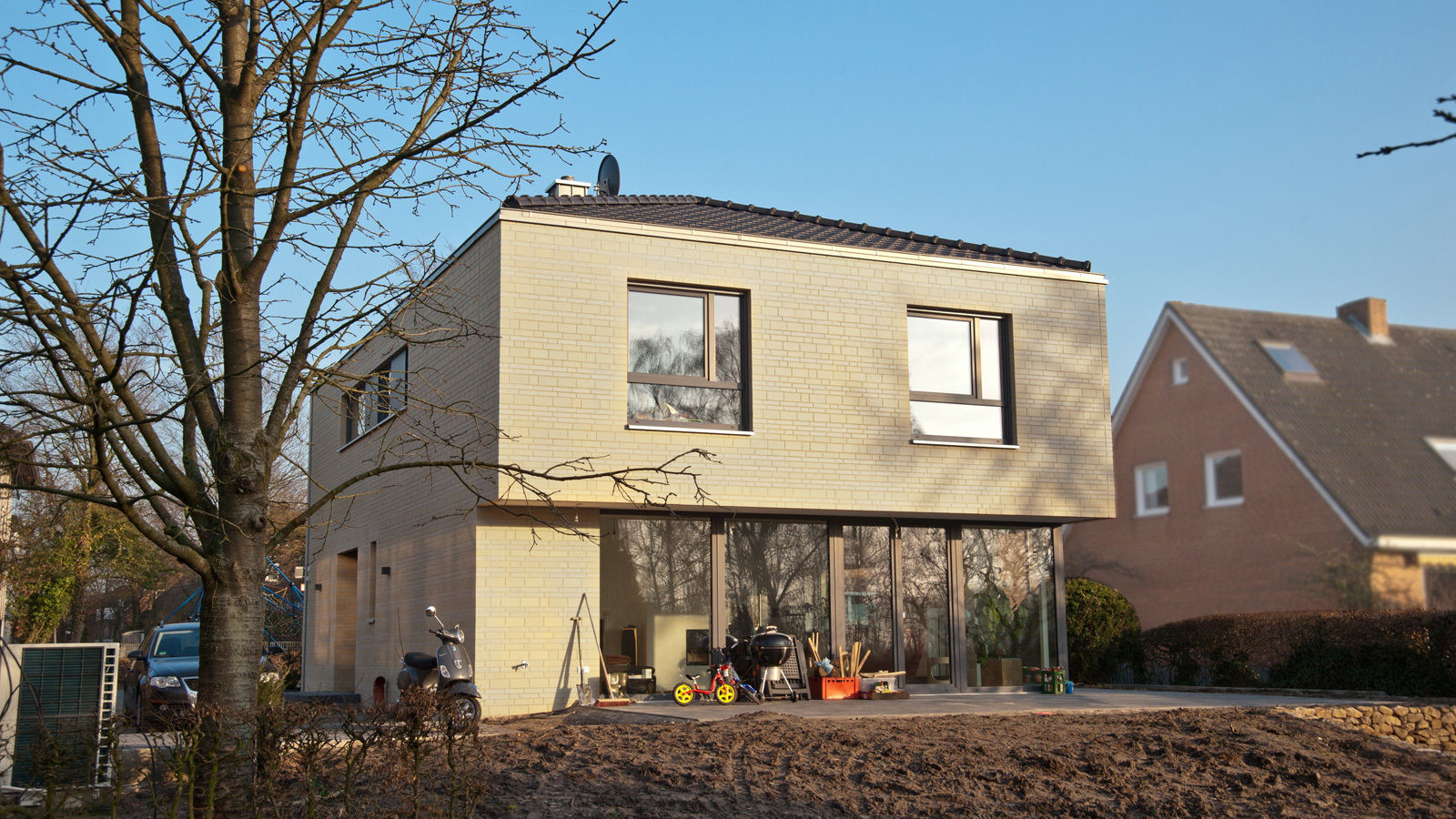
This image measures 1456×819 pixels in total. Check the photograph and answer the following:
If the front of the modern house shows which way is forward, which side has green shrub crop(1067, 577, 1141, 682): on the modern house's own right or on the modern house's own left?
on the modern house's own left

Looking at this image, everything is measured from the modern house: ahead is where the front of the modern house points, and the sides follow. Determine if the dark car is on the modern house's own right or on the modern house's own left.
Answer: on the modern house's own right

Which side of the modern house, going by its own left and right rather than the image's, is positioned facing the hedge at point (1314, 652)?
left

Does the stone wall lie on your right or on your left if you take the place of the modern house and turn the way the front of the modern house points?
on your left

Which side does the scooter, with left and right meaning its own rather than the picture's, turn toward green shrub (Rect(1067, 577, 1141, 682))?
left

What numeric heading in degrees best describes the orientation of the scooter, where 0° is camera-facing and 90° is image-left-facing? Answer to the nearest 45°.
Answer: approximately 315°

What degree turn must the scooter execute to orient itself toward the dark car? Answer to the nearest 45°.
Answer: approximately 180°
